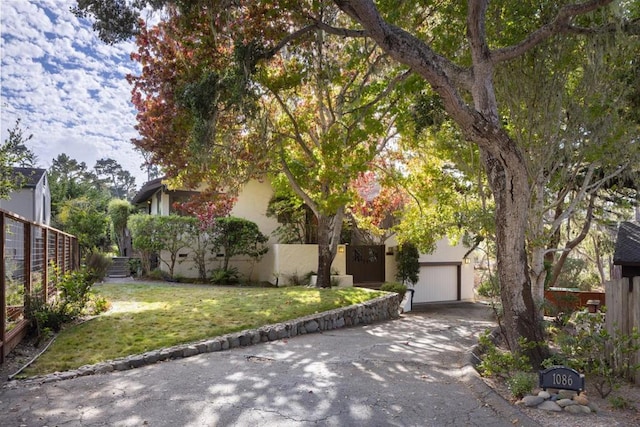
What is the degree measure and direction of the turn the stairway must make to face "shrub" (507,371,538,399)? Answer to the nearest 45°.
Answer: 0° — it already faces it

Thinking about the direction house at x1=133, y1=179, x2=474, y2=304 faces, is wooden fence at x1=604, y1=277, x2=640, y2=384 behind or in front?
in front

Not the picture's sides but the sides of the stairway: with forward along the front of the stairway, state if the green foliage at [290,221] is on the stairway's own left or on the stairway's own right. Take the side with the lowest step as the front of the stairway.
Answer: on the stairway's own left

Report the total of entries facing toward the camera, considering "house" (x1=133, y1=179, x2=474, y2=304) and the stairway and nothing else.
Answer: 2

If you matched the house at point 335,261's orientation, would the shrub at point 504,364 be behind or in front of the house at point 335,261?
in front

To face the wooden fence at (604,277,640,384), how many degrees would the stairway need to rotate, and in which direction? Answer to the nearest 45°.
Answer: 0° — it already faces it

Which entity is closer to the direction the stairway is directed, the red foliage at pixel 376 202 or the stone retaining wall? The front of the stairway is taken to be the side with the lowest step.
the stone retaining wall

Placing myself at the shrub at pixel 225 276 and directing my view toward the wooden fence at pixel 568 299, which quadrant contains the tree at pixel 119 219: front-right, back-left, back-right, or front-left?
back-left

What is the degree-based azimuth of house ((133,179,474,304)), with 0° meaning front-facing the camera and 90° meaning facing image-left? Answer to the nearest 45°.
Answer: approximately 0°
